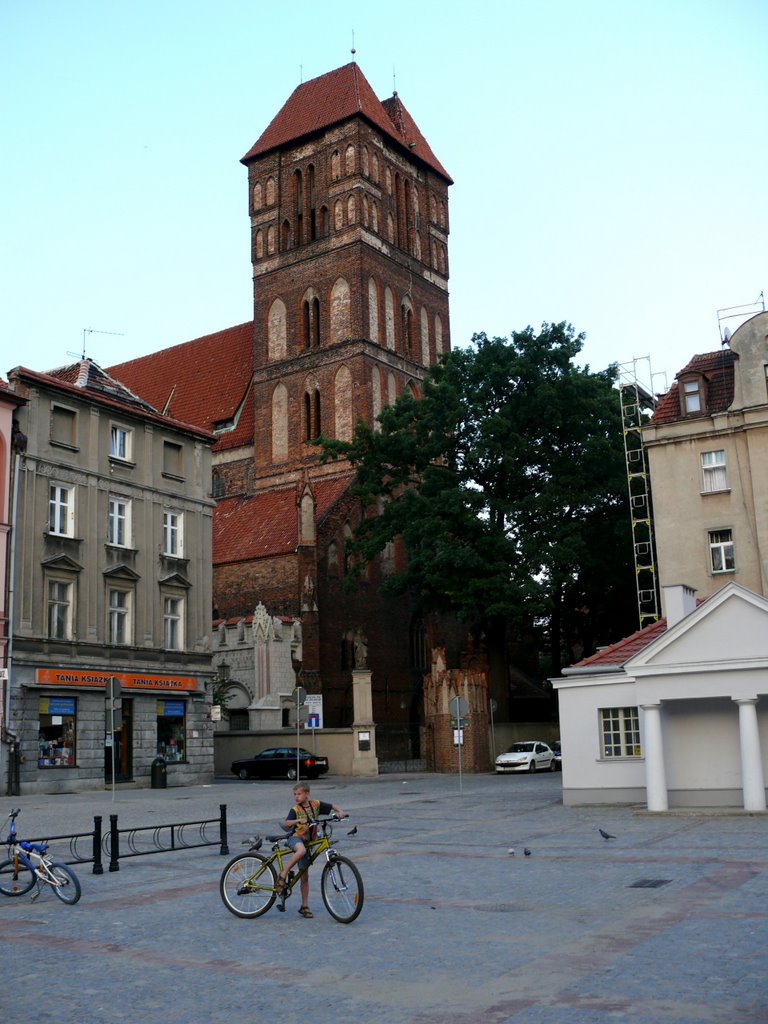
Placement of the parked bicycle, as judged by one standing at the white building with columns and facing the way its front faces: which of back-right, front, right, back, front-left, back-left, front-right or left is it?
front-right

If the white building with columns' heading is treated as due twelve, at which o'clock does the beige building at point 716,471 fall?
The beige building is roughly at 6 o'clock from the white building with columns.

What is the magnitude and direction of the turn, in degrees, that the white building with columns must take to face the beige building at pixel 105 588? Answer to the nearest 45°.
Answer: approximately 135° to its right

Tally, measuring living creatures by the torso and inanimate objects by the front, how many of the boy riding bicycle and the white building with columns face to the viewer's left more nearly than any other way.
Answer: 0

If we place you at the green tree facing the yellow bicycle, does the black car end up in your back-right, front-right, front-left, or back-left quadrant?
front-right

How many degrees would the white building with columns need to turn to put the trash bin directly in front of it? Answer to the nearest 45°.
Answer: approximately 135° to its right

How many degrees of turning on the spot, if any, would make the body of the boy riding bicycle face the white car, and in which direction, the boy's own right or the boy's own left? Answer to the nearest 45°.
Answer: approximately 135° to the boy's own left

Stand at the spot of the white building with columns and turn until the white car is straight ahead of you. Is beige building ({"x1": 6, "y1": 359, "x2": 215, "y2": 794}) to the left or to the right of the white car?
left

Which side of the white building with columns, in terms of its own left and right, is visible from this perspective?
front

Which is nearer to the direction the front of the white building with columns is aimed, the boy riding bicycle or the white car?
the boy riding bicycle
